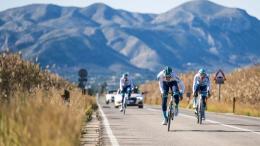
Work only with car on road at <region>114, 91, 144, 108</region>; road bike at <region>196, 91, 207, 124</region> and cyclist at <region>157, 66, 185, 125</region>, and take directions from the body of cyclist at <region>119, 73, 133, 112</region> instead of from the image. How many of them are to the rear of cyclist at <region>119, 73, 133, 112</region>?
1

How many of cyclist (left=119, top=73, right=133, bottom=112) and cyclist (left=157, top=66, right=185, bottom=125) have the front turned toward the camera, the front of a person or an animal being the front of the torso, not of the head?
2

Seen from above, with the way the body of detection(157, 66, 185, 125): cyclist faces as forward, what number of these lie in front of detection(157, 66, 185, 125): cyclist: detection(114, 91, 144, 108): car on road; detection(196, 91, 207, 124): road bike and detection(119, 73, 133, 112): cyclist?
0

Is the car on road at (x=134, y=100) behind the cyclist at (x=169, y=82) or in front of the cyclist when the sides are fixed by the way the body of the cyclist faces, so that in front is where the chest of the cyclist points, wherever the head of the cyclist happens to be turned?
behind

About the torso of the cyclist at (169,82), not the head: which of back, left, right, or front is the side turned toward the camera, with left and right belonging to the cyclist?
front

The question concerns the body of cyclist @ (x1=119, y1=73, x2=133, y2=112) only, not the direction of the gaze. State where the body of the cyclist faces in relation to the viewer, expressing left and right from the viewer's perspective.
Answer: facing the viewer

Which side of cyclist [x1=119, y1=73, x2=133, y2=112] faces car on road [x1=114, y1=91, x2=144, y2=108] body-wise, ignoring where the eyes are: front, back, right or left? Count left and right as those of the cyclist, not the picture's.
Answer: back

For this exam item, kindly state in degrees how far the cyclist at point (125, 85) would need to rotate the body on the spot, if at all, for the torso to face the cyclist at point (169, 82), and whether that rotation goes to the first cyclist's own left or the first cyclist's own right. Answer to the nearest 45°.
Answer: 0° — they already face them

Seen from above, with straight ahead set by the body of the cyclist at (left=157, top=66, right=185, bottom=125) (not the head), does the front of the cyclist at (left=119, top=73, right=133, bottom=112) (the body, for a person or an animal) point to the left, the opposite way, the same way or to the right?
the same way

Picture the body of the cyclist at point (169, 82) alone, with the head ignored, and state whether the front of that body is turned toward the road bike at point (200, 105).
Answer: no

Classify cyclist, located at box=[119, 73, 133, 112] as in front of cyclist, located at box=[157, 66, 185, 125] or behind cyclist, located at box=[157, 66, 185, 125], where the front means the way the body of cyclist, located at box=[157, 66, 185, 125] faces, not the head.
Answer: behind
